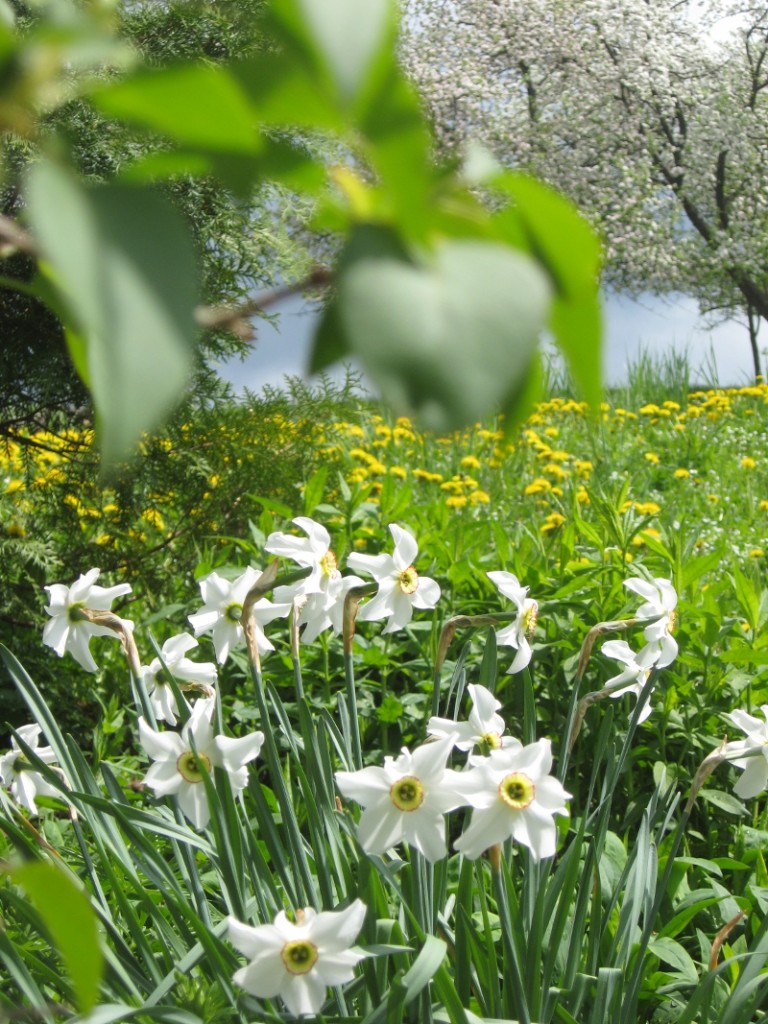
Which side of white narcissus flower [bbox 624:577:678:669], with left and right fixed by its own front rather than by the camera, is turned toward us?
right

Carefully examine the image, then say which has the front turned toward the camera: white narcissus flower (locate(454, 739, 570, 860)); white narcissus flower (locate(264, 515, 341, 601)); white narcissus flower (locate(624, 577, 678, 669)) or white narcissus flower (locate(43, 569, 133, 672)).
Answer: white narcissus flower (locate(454, 739, 570, 860))

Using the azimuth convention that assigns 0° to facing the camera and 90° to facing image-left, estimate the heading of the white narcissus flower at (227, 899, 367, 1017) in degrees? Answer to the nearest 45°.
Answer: approximately 0°

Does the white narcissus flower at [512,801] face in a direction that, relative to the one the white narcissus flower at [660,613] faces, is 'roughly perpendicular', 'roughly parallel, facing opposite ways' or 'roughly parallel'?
roughly perpendicular

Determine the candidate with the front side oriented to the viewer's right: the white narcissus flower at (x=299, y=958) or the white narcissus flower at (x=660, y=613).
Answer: the white narcissus flower at (x=660, y=613)
